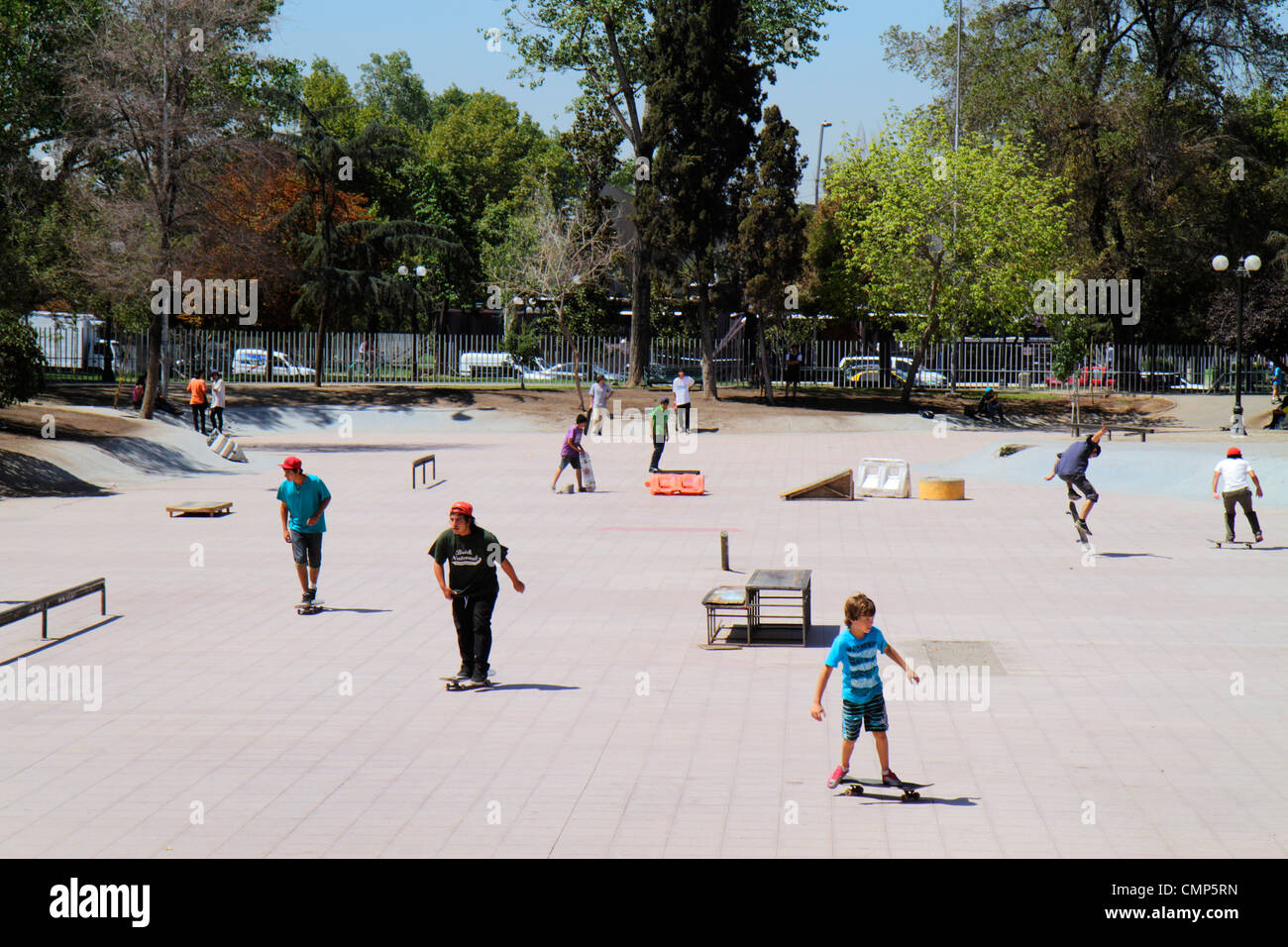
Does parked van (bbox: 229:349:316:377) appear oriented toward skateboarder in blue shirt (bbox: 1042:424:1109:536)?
no

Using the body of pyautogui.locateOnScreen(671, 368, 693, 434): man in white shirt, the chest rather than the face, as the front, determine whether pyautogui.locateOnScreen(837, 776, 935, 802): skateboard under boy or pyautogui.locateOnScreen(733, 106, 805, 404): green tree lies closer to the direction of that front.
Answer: the skateboard under boy

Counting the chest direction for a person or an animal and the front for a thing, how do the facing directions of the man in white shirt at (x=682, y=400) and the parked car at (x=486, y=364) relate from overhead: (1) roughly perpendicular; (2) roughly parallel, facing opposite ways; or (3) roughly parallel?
roughly perpendicular

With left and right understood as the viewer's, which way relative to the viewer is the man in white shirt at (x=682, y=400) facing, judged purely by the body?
facing the viewer

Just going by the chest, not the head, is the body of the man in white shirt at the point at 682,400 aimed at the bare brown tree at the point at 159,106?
no

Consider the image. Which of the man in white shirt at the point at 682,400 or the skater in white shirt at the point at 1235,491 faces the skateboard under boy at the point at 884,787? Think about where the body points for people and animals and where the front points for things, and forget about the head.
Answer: the man in white shirt

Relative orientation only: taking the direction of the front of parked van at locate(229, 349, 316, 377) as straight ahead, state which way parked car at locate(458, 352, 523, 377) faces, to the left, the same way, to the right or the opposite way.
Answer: the same way

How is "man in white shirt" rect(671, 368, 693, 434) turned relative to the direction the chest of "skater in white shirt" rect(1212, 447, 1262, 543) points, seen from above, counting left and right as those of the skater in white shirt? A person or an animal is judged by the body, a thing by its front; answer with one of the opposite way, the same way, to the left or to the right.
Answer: the opposite way

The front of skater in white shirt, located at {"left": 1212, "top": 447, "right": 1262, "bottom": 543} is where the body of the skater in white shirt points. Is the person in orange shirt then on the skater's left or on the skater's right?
on the skater's left

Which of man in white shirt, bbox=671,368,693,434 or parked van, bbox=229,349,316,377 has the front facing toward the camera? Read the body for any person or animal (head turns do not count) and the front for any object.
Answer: the man in white shirt

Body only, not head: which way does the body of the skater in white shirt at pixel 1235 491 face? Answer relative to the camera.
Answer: away from the camera

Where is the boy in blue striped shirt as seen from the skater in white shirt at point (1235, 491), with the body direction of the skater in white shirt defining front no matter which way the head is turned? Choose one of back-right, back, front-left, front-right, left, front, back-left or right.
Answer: back
